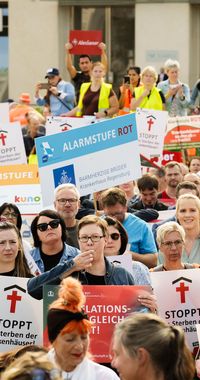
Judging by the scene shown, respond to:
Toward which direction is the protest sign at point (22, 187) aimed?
toward the camera

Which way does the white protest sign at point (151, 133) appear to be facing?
toward the camera

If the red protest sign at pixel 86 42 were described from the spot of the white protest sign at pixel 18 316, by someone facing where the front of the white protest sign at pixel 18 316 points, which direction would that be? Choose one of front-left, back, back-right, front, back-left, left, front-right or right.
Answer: back

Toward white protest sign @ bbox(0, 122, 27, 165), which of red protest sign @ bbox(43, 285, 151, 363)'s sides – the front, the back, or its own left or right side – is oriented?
back

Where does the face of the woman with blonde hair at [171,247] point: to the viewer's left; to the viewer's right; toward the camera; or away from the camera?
toward the camera

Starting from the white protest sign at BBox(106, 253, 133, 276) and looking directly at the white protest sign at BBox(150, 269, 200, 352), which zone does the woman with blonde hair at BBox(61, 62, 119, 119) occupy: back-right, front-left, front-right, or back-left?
back-left

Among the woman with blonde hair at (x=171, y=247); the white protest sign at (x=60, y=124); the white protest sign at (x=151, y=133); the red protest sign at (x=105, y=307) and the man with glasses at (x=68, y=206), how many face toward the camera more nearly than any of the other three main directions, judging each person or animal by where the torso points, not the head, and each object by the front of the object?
5

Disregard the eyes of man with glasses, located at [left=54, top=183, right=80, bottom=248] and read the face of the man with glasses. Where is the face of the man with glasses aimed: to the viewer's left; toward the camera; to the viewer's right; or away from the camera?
toward the camera

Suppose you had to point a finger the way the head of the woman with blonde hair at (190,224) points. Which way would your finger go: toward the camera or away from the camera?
toward the camera

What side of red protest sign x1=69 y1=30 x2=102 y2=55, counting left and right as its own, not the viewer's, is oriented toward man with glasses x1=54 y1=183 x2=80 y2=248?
front

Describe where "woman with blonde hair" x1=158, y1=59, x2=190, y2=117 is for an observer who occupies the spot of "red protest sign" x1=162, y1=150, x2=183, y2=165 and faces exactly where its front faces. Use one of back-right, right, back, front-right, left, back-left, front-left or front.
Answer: back

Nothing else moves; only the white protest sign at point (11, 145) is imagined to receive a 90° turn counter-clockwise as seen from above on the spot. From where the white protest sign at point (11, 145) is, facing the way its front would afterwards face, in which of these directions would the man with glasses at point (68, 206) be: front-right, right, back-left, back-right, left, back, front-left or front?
right

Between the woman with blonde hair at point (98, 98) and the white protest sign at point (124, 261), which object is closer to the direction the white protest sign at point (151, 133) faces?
the white protest sign

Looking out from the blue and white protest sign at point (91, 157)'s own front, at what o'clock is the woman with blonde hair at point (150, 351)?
The woman with blonde hair is roughly at 12 o'clock from the blue and white protest sign.

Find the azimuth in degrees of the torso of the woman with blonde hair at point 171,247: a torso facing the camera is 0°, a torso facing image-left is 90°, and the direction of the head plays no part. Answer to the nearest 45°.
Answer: approximately 0°
